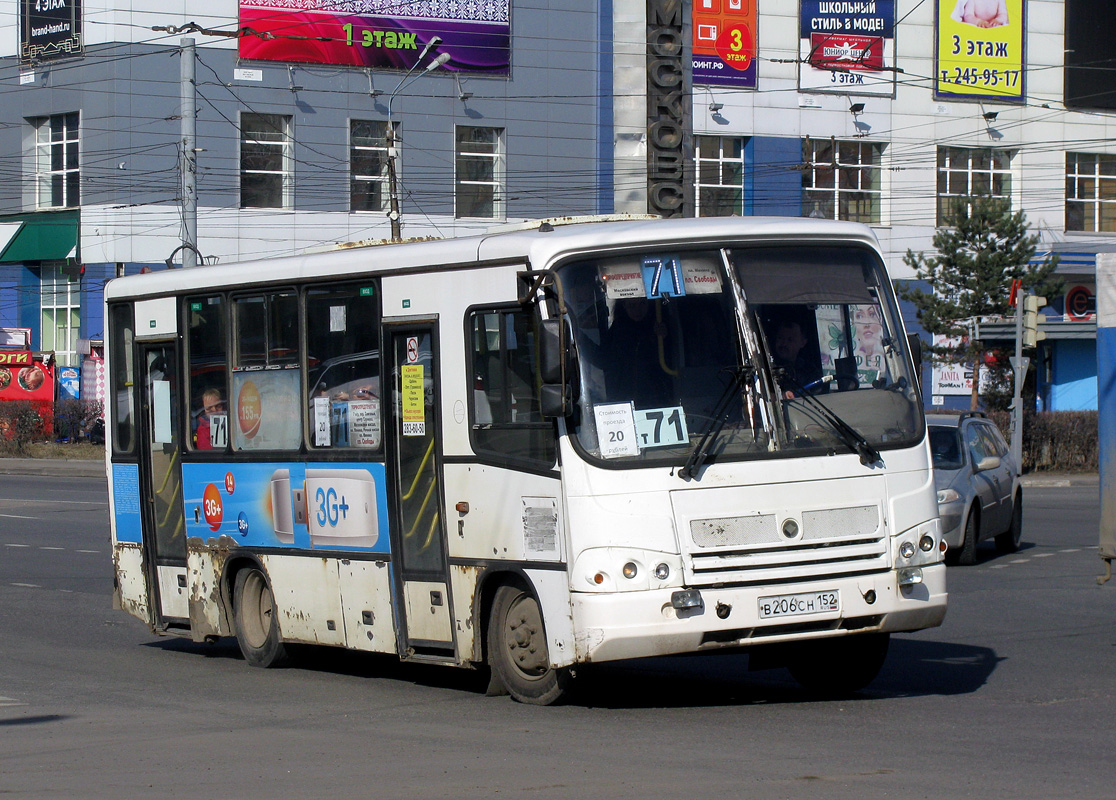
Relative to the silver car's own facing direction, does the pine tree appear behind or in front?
behind

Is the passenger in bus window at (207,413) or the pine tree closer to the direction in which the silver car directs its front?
the passenger in bus window

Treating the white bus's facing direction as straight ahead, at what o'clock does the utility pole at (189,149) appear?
The utility pole is roughly at 7 o'clock from the white bus.

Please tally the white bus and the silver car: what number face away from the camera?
0

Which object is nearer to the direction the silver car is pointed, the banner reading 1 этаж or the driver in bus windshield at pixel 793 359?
the driver in bus windshield

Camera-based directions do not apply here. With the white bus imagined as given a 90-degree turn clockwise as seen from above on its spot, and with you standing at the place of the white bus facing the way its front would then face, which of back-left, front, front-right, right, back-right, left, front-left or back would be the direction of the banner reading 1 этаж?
back-right

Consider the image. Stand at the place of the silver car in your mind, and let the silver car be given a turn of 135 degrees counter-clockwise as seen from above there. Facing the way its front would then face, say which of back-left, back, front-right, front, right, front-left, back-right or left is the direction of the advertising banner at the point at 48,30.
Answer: back-left

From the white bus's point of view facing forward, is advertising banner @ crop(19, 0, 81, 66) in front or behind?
behind

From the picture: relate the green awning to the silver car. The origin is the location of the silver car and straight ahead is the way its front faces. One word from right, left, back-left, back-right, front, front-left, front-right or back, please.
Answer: right

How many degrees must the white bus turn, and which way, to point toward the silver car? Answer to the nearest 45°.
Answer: approximately 90° to its left

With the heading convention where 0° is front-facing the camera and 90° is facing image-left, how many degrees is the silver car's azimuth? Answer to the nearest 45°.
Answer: approximately 45°
